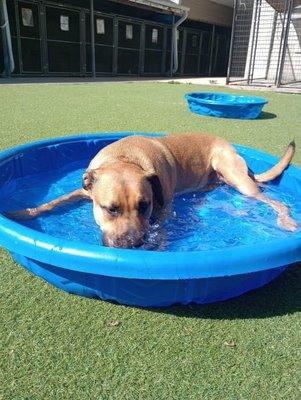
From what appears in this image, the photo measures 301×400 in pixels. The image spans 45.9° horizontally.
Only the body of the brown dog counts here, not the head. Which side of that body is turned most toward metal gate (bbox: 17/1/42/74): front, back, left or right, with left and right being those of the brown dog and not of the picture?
right

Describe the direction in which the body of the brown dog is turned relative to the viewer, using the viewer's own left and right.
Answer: facing the viewer and to the left of the viewer

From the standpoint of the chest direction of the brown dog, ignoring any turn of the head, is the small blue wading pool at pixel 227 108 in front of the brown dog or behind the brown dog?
behind

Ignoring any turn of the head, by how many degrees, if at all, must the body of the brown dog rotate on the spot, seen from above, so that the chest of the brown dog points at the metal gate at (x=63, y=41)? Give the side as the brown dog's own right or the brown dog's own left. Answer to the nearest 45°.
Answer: approximately 135° to the brown dog's own right

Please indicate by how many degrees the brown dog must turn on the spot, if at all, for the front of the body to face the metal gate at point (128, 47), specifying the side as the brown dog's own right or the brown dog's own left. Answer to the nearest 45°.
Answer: approximately 135° to the brown dog's own right

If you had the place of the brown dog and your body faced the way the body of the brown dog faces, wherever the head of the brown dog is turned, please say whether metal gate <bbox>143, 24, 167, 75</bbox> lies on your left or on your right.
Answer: on your right

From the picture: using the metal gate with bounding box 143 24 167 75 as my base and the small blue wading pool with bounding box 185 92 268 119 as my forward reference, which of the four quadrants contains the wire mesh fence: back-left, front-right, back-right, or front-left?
front-left

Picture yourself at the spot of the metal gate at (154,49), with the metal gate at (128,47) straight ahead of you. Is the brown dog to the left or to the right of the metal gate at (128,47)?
left

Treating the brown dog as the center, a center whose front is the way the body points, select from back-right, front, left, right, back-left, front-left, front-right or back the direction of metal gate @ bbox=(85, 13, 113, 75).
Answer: back-right
